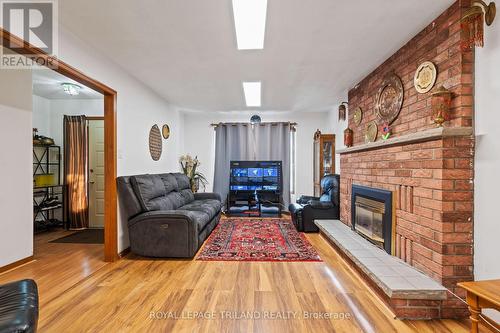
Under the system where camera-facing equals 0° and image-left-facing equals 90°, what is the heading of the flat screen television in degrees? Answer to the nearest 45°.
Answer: approximately 0°

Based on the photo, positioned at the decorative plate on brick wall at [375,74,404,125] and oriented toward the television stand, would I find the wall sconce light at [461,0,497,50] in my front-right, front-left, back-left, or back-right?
back-left

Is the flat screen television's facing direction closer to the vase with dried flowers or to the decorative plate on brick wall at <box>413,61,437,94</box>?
the decorative plate on brick wall

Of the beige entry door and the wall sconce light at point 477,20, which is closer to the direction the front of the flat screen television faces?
the wall sconce light

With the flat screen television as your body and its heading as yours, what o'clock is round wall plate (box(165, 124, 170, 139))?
The round wall plate is roughly at 2 o'clock from the flat screen television.

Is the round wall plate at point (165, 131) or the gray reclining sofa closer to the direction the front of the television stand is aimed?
the gray reclining sofa

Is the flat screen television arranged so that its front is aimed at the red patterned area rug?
yes

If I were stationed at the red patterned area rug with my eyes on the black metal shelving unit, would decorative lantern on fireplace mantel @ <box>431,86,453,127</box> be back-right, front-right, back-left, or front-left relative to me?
back-left

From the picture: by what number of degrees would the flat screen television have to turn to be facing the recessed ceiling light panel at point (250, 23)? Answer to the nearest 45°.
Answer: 0° — it already faces it

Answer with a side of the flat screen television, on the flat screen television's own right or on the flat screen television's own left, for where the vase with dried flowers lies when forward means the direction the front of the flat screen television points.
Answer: on the flat screen television's own right
